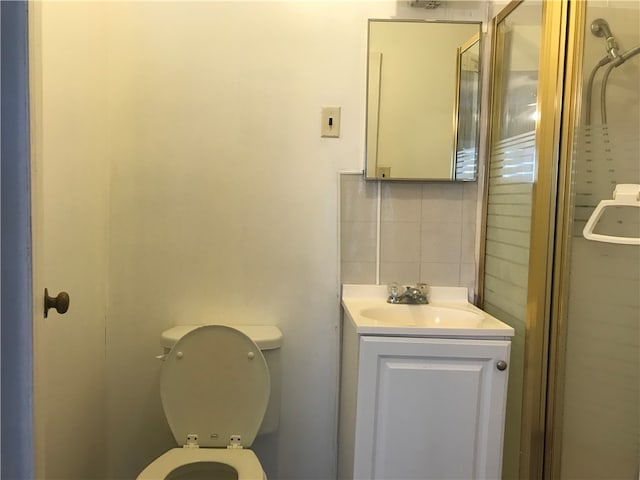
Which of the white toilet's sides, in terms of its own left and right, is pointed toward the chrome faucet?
left

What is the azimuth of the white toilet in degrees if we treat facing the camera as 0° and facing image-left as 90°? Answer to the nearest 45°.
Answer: approximately 0°

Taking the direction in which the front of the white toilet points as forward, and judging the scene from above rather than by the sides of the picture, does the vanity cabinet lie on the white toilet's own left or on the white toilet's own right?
on the white toilet's own left

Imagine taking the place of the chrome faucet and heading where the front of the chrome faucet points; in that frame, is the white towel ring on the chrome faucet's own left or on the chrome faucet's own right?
on the chrome faucet's own left

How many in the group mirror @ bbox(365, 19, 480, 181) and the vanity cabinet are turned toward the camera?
2
